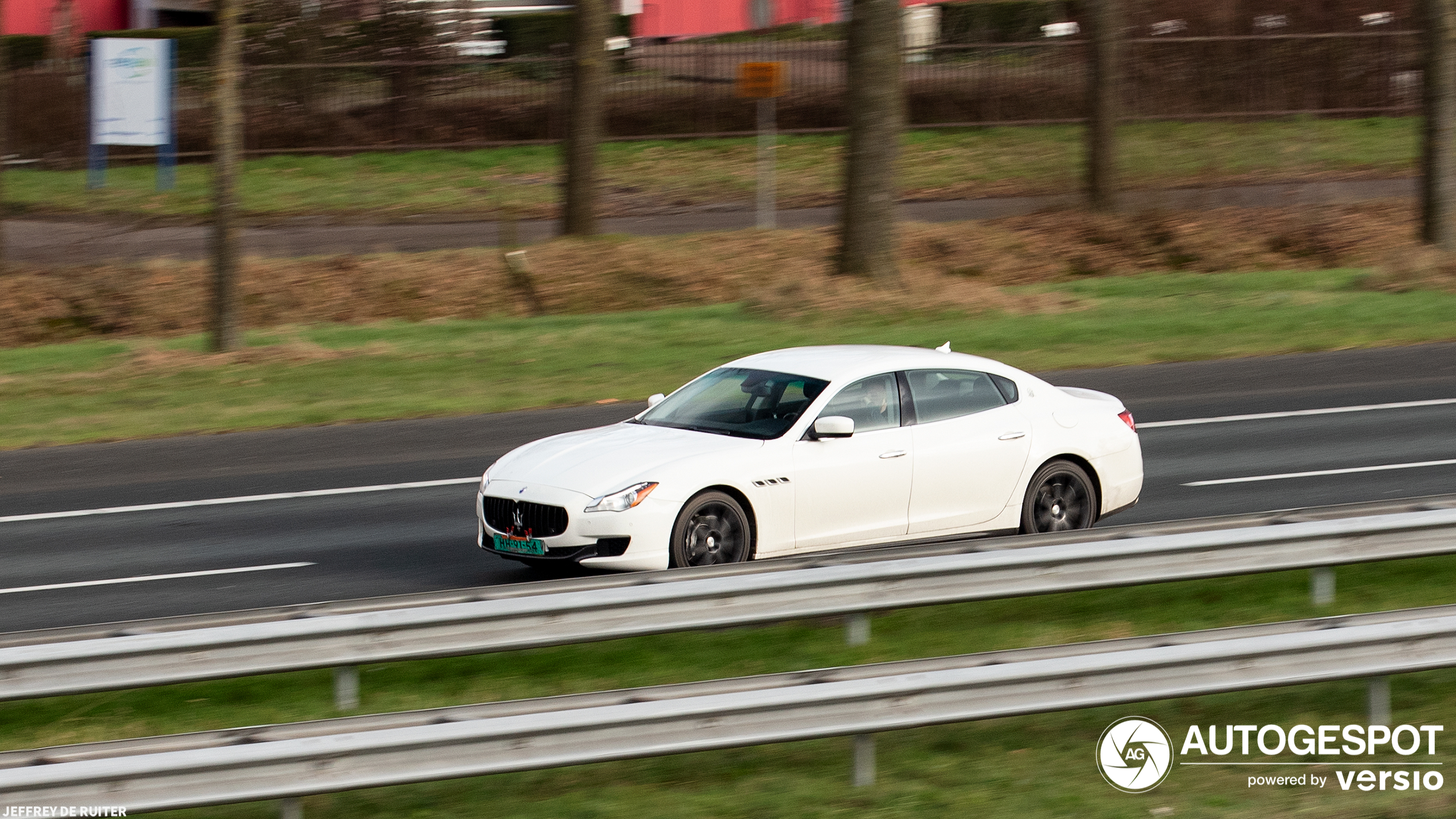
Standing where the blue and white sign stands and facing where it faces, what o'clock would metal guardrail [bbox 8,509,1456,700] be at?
The metal guardrail is roughly at 12 o'clock from the blue and white sign.

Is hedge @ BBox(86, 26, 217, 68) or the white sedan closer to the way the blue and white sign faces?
the white sedan

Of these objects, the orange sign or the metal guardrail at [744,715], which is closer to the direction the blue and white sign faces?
the metal guardrail

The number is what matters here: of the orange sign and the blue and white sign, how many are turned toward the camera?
2

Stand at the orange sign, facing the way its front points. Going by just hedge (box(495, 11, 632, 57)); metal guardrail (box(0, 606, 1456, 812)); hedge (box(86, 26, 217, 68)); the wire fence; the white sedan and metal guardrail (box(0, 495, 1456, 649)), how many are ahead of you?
3

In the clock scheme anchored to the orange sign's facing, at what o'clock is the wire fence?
The wire fence is roughly at 6 o'clock from the orange sign.

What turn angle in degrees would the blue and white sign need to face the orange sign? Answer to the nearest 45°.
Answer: approximately 45° to its left

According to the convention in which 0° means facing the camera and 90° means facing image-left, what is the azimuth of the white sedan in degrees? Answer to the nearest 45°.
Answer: approximately 45°
